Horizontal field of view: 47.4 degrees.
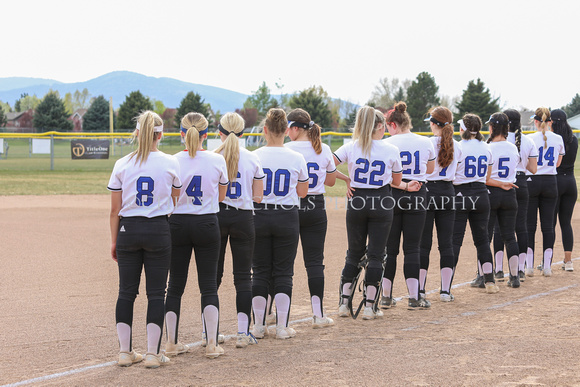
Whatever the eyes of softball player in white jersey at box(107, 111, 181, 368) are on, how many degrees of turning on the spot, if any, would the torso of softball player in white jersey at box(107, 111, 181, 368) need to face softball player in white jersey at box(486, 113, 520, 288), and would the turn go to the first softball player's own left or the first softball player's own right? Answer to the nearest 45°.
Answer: approximately 45° to the first softball player's own right

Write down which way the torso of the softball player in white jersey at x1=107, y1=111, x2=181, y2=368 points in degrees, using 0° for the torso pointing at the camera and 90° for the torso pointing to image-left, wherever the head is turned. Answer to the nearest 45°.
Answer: approximately 180°

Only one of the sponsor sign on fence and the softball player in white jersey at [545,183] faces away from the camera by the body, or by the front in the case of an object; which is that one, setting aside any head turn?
the softball player in white jersey

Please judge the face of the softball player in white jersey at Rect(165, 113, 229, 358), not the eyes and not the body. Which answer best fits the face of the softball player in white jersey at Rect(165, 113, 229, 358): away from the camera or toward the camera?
away from the camera

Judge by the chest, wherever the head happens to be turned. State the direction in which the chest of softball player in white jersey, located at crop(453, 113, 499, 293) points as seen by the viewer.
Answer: away from the camera

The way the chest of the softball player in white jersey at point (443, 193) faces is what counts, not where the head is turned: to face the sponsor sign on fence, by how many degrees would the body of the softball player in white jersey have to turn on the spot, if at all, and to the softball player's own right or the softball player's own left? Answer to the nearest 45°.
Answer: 0° — they already face it

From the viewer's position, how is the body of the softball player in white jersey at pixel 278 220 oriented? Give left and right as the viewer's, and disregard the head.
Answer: facing away from the viewer

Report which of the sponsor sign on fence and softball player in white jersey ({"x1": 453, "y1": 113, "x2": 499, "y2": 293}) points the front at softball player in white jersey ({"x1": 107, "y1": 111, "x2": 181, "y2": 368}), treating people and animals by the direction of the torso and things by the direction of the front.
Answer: the sponsor sign on fence

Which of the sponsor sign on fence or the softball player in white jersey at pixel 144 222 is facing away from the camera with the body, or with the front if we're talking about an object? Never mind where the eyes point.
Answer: the softball player in white jersey

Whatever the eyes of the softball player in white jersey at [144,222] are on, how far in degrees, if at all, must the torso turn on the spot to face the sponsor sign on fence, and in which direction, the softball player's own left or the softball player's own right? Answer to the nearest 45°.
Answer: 0° — they already face it

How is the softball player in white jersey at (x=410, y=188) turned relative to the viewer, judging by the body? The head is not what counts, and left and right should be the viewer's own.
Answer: facing away from the viewer

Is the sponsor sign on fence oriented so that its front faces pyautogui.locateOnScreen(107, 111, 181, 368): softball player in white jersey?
yes

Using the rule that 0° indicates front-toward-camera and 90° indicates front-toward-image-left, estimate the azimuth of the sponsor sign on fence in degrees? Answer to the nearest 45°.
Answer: approximately 0°
